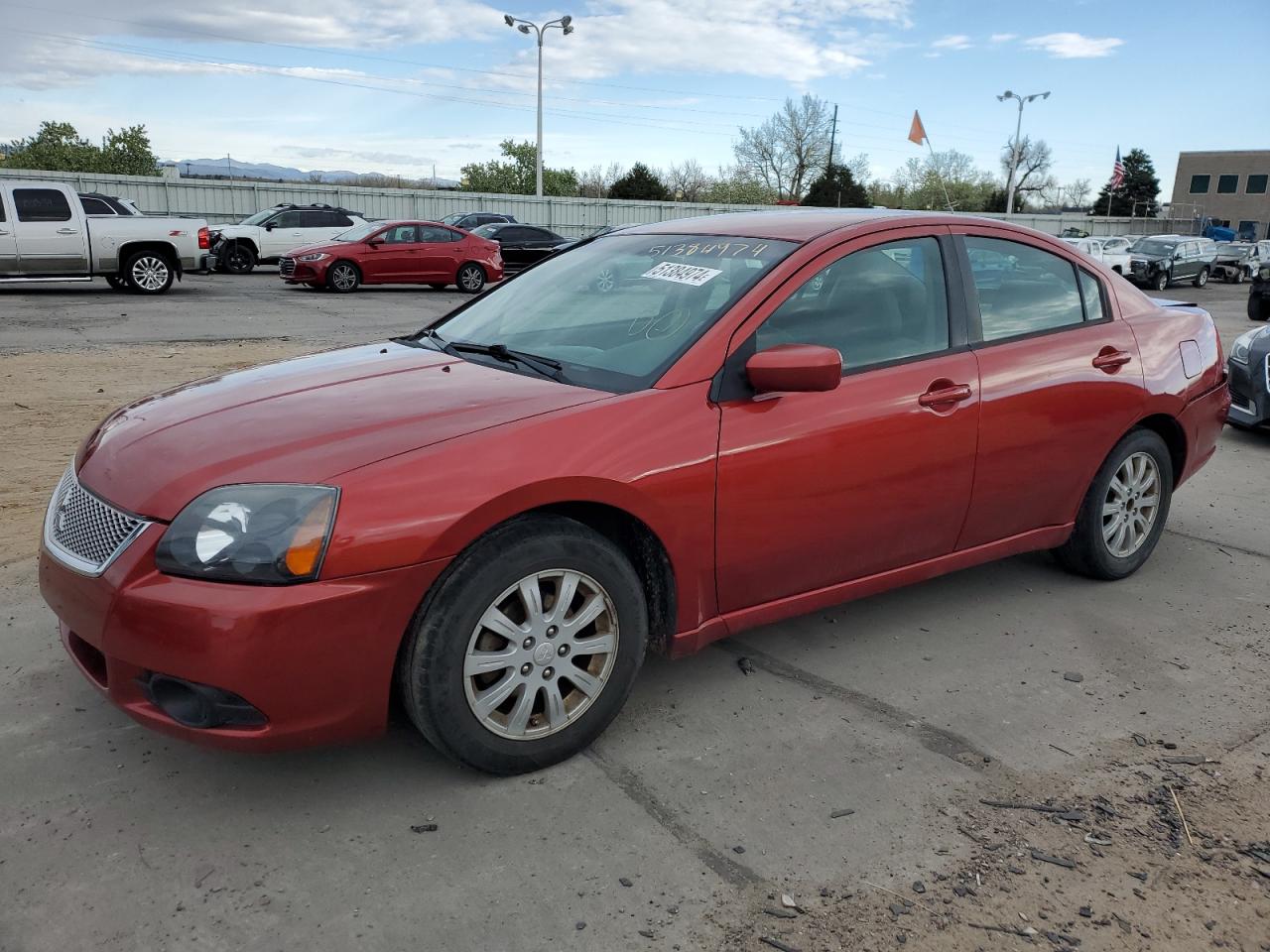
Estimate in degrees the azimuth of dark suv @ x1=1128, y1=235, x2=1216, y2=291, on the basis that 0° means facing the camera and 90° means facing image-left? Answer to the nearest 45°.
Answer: approximately 45°

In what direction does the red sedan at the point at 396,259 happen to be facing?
to the viewer's left

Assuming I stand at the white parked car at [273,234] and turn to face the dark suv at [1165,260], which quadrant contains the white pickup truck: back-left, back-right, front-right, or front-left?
back-right

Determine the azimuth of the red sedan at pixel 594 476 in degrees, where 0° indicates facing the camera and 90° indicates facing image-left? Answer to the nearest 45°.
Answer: approximately 45°

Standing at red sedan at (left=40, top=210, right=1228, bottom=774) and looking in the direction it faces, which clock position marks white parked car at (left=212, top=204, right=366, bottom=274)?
The white parked car is roughly at 4 o'clock from the red sedan.

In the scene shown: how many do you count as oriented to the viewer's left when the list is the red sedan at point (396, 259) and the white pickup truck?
2

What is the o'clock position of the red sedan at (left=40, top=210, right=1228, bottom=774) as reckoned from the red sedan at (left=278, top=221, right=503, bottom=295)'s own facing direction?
the red sedan at (left=40, top=210, right=1228, bottom=774) is roughly at 9 o'clock from the red sedan at (left=278, top=221, right=503, bottom=295).

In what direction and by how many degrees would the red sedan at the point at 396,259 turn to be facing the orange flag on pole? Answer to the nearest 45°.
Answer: approximately 135° to its right

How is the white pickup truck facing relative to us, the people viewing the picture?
facing to the left of the viewer

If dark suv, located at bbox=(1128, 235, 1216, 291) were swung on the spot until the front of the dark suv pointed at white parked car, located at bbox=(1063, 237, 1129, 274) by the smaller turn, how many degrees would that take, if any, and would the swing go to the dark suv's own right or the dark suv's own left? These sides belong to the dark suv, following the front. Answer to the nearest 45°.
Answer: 0° — it already faces it

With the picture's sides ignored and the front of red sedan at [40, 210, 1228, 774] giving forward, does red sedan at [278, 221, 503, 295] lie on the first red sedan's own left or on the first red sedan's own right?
on the first red sedan's own right
